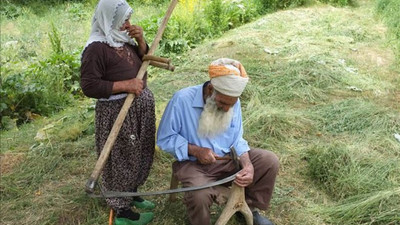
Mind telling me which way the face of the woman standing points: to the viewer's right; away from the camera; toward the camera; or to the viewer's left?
to the viewer's right

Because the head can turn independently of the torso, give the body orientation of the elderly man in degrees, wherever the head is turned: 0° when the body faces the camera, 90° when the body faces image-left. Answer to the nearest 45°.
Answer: approximately 315°

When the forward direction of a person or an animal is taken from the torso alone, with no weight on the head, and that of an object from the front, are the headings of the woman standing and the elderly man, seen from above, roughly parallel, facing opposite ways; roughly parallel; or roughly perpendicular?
roughly parallel

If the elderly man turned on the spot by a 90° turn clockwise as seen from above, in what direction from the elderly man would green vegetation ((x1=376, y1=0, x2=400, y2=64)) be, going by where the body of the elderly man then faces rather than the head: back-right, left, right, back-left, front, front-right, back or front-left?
back

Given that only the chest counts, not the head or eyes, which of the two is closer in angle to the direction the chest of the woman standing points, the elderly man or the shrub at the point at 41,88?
the elderly man

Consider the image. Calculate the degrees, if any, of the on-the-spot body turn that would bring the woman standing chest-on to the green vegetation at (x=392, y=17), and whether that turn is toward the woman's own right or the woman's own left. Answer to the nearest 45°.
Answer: approximately 90° to the woman's own left

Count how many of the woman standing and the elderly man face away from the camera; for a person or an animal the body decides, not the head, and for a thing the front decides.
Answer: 0

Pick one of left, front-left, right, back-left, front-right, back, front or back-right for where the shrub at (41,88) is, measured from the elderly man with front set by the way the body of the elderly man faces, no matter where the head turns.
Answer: back
